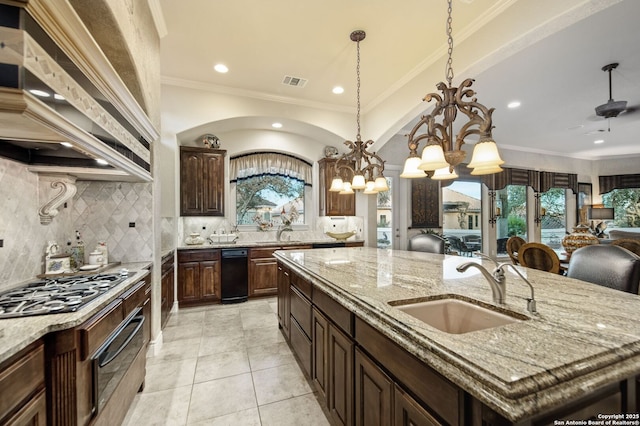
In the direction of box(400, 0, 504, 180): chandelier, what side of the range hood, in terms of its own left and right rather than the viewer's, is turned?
front

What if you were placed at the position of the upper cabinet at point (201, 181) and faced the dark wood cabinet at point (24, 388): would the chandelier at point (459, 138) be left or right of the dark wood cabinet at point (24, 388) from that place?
left

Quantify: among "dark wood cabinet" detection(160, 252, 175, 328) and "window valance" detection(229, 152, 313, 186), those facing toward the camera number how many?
1

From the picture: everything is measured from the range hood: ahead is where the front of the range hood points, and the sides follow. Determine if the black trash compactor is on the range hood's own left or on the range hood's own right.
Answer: on the range hood's own left

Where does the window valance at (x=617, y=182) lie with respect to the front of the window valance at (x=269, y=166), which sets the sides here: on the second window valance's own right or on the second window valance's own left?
on the second window valance's own left

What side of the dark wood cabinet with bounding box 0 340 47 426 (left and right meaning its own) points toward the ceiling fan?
front

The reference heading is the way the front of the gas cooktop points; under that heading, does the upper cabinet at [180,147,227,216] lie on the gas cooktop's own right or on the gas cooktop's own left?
on the gas cooktop's own left

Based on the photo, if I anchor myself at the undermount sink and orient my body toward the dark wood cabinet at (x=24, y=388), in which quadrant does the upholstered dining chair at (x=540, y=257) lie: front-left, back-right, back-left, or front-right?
back-right

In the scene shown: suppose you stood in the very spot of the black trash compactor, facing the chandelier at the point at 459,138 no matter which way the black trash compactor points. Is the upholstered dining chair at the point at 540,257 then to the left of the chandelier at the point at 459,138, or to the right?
left

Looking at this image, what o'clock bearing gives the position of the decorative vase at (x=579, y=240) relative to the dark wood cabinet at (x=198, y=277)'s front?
The decorative vase is roughly at 10 o'clock from the dark wood cabinet.

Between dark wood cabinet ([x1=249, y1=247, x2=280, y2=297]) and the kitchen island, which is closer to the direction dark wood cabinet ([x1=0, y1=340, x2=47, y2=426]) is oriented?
the kitchen island

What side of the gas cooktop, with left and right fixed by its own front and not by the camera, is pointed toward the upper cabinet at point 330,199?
left

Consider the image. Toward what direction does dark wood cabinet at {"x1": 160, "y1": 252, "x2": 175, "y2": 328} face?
to the viewer's right

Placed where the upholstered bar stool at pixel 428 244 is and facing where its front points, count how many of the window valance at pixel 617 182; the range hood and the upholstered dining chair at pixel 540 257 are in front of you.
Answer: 1

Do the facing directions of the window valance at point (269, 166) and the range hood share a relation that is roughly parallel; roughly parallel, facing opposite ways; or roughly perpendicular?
roughly perpendicular

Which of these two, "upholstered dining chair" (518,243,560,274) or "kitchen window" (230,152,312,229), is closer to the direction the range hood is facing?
the upholstered dining chair

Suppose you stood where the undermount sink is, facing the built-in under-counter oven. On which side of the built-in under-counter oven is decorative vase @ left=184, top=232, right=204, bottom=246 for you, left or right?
right
